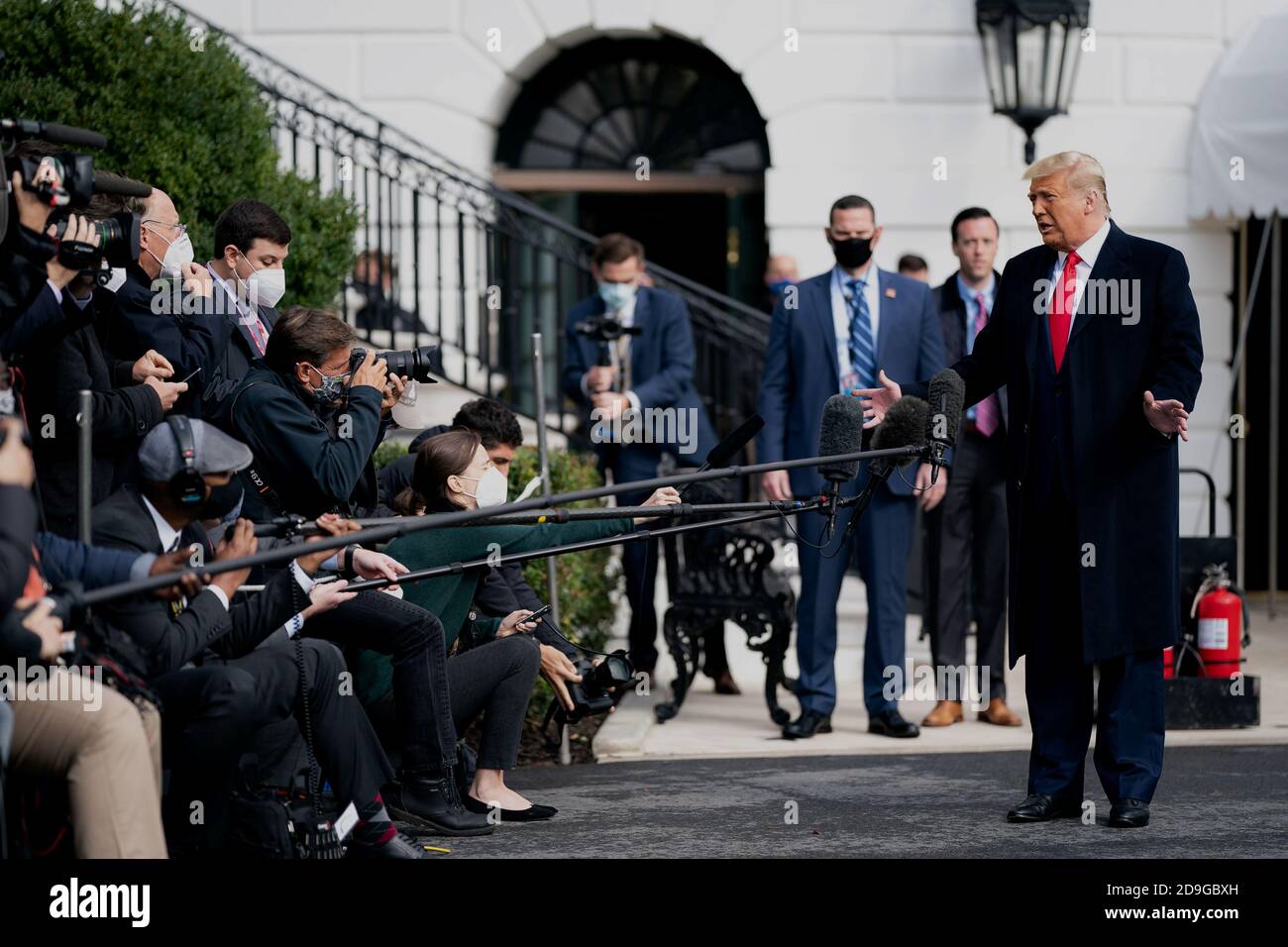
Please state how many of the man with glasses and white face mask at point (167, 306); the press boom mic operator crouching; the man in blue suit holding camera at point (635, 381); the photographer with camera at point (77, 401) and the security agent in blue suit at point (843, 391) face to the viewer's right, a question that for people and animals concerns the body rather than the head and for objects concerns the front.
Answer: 3

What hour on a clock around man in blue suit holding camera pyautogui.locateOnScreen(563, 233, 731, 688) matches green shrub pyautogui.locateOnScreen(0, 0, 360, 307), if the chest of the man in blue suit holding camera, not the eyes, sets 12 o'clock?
The green shrub is roughly at 2 o'clock from the man in blue suit holding camera.

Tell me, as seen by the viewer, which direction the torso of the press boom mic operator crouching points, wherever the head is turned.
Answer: to the viewer's right

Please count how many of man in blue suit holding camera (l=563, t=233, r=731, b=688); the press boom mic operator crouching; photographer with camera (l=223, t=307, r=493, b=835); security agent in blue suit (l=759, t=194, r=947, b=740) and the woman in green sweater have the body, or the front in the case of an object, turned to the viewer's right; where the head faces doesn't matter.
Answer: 3

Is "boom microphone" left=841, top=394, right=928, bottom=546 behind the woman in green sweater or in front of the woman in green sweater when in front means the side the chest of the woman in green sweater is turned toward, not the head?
in front

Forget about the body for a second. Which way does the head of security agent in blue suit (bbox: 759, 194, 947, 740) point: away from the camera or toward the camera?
toward the camera

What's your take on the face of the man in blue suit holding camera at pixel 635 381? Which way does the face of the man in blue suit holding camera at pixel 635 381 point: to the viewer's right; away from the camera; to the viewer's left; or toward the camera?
toward the camera

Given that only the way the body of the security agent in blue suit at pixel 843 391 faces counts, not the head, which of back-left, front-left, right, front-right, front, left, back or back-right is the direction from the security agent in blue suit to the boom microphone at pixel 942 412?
front

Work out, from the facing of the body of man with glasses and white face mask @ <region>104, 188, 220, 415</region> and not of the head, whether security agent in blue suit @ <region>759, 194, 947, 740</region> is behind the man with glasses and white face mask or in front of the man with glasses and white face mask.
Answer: in front

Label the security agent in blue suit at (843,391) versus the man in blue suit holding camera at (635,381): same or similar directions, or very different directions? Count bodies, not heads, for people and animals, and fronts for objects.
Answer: same or similar directions

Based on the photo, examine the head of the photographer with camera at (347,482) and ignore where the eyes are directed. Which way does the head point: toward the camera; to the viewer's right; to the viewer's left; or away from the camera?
to the viewer's right

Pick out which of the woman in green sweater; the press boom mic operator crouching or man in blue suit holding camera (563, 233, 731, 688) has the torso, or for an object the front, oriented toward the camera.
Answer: the man in blue suit holding camera

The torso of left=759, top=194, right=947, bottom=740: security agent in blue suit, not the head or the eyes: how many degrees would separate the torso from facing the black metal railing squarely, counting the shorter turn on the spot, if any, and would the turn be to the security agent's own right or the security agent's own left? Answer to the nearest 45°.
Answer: approximately 135° to the security agent's own right

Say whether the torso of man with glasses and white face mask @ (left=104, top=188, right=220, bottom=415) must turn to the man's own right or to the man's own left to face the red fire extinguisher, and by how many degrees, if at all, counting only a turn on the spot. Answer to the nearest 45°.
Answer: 0° — they already face it

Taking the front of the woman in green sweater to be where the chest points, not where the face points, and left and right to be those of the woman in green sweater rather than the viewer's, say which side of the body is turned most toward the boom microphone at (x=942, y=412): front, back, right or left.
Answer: front

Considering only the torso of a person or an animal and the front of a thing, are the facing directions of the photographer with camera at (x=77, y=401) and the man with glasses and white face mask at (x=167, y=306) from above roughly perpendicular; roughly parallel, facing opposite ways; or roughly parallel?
roughly parallel

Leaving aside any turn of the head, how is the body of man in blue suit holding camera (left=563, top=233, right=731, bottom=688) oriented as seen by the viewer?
toward the camera

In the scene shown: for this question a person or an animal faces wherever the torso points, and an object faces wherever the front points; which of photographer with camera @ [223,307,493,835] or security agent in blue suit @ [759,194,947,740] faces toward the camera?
the security agent in blue suit

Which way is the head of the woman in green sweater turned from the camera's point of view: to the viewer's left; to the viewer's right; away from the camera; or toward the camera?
to the viewer's right
